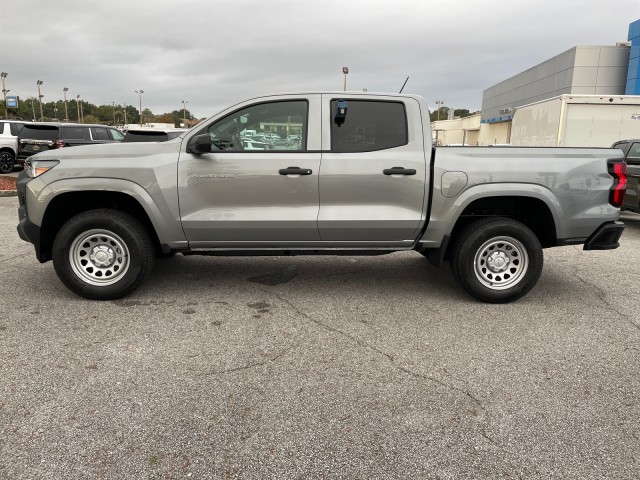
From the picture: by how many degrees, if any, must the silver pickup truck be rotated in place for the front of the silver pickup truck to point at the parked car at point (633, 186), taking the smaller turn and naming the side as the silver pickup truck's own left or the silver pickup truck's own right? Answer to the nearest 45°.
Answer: approximately 135° to the silver pickup truck's own right

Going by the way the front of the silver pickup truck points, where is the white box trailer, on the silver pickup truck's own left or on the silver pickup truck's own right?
on the silver pickup truck's own right

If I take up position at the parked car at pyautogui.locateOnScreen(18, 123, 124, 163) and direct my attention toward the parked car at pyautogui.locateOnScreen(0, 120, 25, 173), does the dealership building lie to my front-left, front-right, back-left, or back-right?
back-right

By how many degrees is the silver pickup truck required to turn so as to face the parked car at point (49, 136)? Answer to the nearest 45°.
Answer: approximately 45° to its right

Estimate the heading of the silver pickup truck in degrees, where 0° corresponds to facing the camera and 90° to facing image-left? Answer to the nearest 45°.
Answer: approximately 90°

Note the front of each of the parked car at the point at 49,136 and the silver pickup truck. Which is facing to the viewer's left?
the silver pickup truck

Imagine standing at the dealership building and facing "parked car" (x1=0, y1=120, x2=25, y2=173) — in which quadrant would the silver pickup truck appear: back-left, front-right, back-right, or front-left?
front-left

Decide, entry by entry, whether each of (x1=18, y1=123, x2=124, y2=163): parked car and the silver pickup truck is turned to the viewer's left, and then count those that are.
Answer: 1

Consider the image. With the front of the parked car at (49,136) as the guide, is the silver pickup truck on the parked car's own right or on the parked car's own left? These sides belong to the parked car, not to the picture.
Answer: on the parked car's own right

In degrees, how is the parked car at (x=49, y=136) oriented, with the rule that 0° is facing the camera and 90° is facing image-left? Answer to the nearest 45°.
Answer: approximately 225°
